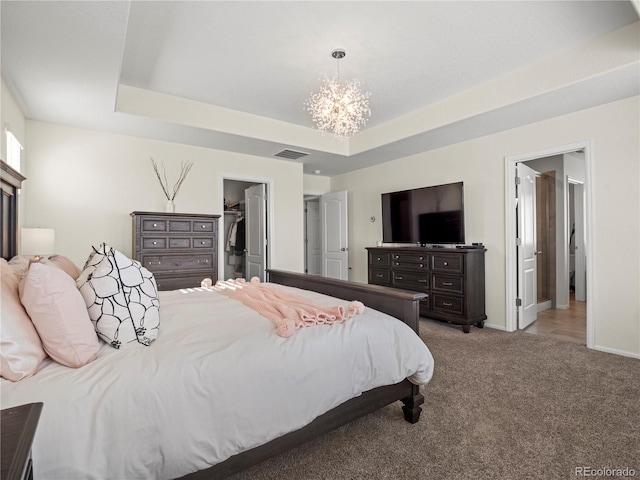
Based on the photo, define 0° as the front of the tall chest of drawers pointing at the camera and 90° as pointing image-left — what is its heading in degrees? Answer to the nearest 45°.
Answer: approximately 0°

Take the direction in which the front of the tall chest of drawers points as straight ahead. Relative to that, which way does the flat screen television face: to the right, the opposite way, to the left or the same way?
to the right

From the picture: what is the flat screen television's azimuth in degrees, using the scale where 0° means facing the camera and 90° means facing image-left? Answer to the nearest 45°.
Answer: approximately 45°

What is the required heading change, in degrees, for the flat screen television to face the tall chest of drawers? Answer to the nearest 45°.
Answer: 0° — it already faces it

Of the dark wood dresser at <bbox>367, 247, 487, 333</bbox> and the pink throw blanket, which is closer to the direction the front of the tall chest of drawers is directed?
the pink throw blanket

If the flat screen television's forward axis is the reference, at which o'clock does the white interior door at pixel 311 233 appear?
The white interior door is roughly at 3 o'clock from the flat screen television.

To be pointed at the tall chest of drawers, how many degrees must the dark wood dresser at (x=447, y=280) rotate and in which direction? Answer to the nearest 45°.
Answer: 0° — it already faces it

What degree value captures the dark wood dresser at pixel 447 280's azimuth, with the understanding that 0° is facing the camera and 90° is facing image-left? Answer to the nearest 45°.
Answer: approximately 45°
